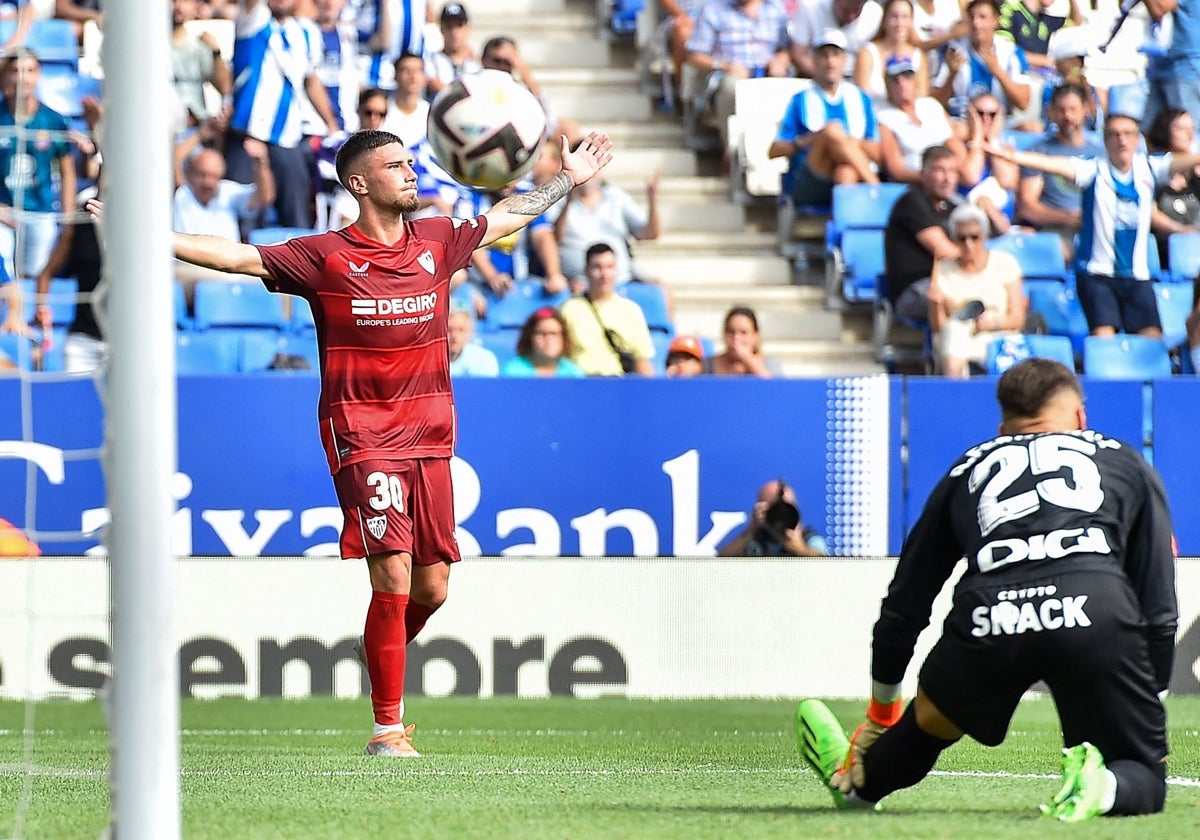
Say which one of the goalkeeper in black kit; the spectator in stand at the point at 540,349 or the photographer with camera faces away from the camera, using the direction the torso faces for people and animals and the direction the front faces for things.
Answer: the goalkeeper in black kit

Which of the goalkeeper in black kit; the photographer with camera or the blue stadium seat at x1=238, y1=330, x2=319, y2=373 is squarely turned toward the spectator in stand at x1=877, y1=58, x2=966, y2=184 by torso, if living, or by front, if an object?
the goalkeeper in black kit

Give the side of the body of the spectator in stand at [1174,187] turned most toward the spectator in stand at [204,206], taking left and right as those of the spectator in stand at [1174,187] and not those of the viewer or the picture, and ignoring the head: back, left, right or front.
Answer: right

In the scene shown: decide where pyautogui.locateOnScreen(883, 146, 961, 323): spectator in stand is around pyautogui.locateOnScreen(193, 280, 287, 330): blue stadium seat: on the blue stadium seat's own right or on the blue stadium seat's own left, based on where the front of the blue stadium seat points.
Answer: on the blue stadium seat's own left

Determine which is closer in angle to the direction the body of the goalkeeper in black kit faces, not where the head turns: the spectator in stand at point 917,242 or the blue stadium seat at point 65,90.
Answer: the spectator in stand

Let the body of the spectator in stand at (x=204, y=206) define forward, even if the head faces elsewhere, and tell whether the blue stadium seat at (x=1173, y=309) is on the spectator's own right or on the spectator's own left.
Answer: on the spectator's own left

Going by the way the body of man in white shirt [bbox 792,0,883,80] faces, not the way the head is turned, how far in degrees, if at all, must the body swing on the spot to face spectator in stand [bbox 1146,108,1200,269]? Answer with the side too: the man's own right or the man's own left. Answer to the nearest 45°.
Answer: approximately 90° to the man's own left
